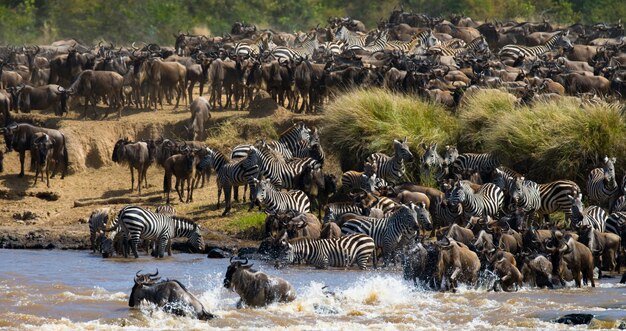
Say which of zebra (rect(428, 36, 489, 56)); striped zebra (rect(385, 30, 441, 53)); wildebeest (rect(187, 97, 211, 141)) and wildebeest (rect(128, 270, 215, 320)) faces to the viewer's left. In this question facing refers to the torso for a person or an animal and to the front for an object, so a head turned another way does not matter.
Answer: wildebeest (rect(128, 270, 215, 320))

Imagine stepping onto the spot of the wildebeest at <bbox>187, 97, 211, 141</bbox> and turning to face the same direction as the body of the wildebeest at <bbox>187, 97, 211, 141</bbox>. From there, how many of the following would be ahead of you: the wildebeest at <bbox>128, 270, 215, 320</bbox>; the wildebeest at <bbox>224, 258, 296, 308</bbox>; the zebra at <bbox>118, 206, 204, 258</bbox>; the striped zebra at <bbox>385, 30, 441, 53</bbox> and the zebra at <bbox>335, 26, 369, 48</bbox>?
3

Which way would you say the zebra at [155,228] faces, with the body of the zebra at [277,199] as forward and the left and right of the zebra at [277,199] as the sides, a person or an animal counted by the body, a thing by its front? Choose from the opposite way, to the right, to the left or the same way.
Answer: the opposite way

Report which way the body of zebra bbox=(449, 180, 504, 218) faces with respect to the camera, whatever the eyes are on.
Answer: to the viewer's left

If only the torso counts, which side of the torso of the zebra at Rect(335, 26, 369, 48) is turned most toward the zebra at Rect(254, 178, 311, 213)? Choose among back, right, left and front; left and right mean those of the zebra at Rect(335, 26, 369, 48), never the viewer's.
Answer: left

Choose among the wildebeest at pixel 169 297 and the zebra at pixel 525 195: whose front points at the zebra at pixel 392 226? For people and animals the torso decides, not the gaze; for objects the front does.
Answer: the zebra at pixel 525 195

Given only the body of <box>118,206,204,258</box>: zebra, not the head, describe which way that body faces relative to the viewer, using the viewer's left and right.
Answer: facing to the right of the viewer

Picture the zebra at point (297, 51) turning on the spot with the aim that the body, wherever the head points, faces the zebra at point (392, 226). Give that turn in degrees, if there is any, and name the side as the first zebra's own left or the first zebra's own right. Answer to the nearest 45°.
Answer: approximately 90° to the first zebra's own right

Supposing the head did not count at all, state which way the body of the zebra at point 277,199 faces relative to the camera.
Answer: to the viewer's left
